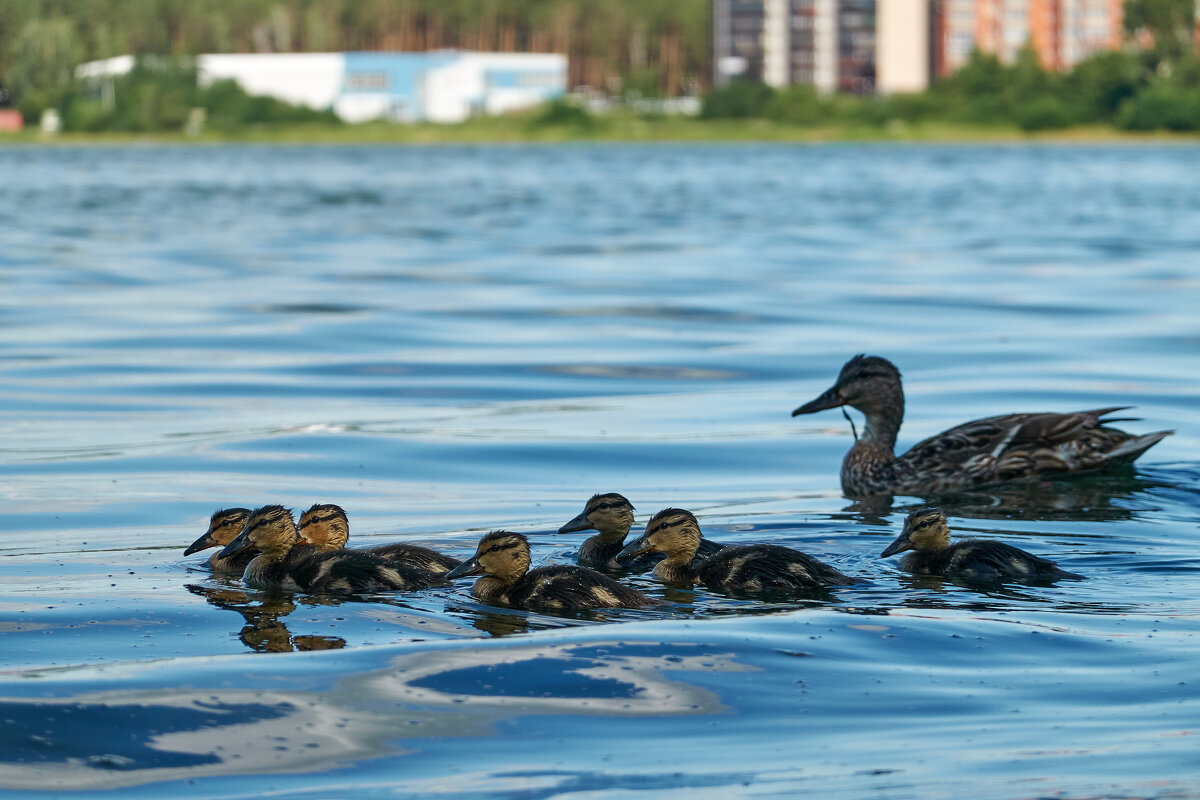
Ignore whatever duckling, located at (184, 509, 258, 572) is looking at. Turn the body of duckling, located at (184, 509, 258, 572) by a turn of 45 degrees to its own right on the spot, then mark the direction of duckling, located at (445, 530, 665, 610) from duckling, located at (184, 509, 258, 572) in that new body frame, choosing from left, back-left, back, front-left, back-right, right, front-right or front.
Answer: back

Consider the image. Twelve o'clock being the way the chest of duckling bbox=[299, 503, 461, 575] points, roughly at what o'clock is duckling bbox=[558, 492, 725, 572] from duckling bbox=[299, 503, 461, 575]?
duckling bbox=[558, 492, 725, 572] is roughly at 6 o'clock from duckling bbox=[299, 503, 461, 575].

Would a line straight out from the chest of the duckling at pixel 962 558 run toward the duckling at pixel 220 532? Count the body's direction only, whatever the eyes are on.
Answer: yes

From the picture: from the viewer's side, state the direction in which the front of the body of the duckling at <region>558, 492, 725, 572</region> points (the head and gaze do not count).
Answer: to the viewer's left

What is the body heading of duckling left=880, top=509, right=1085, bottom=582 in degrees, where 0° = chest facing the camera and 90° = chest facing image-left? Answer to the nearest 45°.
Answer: approximately 90°

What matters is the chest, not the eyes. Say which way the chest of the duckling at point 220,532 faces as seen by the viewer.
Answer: to the viewer's left

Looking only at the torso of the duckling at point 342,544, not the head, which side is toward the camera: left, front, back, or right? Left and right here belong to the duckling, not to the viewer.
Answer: left

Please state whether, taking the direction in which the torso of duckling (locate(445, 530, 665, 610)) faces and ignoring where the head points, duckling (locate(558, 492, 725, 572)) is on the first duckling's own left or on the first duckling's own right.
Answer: on the first duckling's own right

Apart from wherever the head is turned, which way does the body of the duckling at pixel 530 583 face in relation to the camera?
to the viewer's left

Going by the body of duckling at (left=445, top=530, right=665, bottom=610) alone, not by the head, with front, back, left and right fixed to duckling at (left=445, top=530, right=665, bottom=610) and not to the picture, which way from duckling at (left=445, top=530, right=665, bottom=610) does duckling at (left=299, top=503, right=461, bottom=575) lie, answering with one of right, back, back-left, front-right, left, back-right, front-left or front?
front-right
